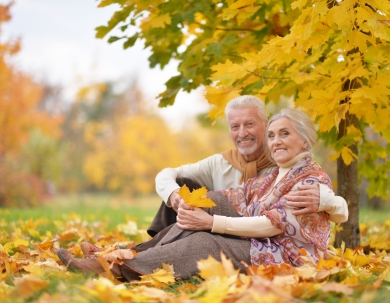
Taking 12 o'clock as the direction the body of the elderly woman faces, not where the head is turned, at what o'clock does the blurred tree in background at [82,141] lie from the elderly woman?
The blurred tree in background is roughly at 4 o'clock from the elderly woman.

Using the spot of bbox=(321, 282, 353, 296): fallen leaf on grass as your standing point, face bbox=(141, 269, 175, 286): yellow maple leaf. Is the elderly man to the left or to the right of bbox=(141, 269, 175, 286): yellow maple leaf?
right

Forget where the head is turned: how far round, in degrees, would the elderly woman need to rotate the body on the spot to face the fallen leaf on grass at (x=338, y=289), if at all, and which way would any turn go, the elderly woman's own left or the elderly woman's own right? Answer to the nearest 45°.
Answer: approximately 45° to the elderly woman's own left

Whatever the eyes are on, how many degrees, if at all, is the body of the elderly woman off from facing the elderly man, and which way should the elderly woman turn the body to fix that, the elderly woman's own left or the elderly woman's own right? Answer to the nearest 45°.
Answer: approximately 135° to the elderly woman's own right

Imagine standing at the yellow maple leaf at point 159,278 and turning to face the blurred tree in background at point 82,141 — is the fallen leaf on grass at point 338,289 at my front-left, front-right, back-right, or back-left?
back-right

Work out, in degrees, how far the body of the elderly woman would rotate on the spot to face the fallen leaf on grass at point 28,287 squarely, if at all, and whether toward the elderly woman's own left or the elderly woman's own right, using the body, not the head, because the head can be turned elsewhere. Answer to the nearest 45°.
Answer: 0° — they already face it

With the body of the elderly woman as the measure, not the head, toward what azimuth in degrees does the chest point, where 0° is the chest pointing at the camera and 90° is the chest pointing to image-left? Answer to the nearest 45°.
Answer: approximately 45°
